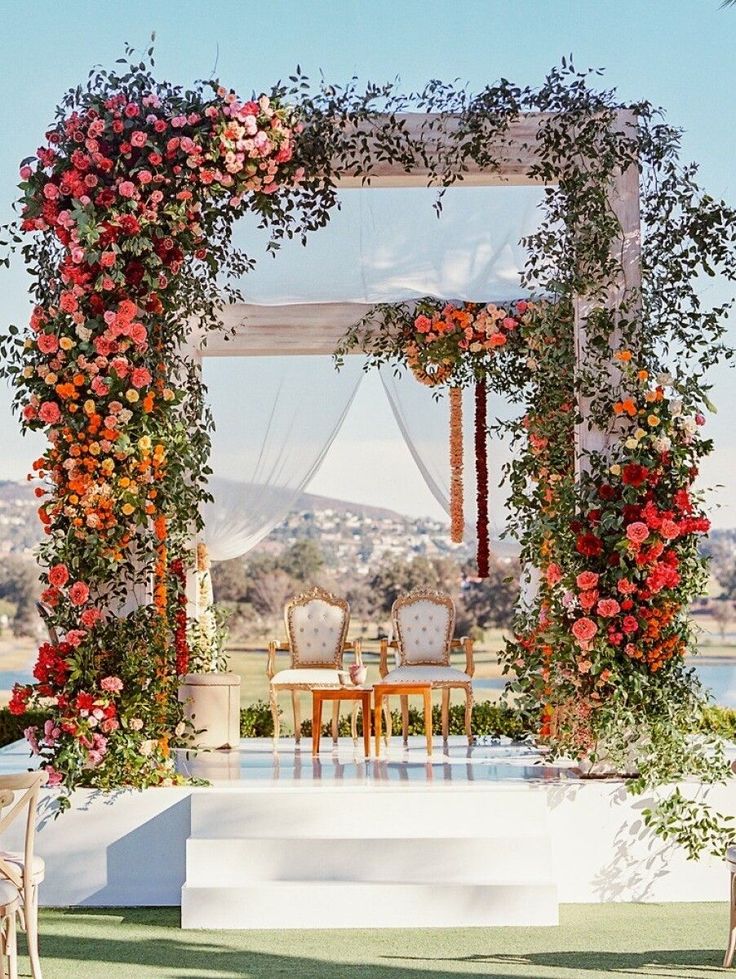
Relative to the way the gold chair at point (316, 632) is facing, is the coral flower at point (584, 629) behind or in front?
in front

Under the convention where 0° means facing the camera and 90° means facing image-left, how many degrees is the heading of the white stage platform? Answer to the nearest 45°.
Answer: approximately 0°

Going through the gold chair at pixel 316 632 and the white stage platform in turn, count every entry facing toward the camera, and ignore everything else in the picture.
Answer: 2

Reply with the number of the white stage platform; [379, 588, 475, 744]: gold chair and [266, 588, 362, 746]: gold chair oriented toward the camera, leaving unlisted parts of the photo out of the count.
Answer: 3

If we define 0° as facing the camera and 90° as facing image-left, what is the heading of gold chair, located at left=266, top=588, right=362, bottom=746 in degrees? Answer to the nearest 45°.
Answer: approximately 0°

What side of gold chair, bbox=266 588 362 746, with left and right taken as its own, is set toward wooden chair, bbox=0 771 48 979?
front
